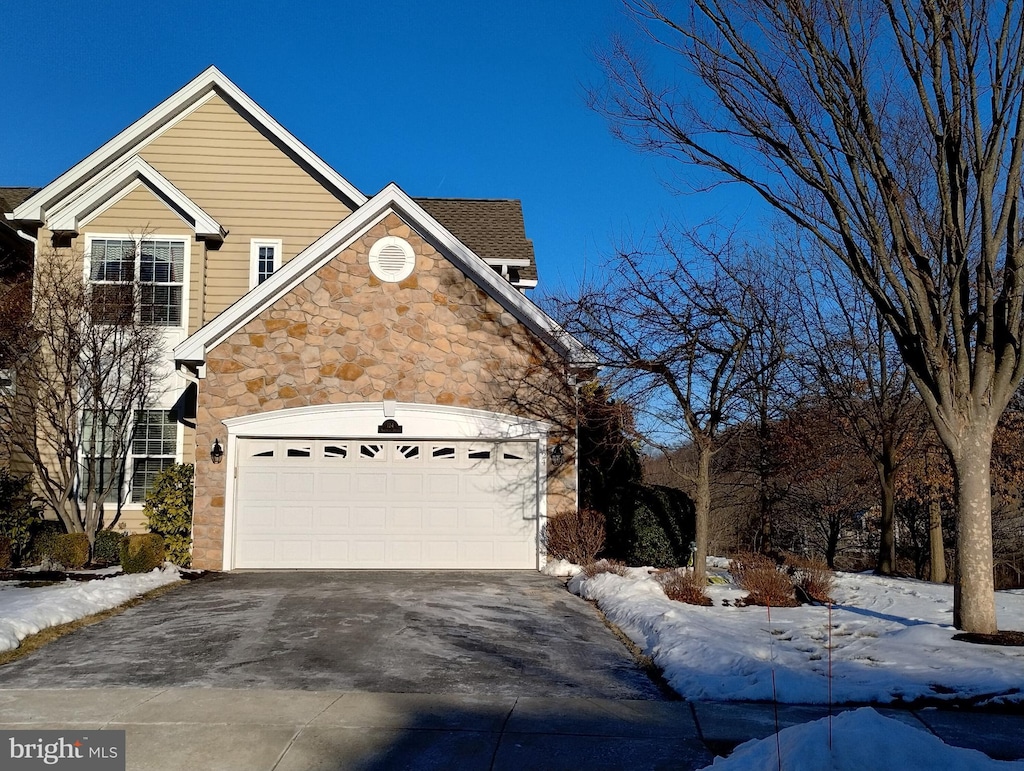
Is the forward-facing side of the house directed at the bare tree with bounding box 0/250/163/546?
no

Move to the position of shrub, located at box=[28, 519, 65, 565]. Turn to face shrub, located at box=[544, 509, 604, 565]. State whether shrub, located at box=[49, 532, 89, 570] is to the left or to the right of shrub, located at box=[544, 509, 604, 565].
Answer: right

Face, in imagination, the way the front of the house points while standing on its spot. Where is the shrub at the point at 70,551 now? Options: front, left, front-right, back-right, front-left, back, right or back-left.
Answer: right

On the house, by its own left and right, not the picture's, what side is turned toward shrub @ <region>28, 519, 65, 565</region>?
right

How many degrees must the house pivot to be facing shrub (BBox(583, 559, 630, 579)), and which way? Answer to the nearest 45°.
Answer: approximately 45° to its left

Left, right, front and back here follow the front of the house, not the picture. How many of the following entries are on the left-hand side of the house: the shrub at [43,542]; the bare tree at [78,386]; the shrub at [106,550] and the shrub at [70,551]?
0

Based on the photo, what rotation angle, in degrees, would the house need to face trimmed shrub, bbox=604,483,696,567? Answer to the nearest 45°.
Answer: approximately 90° to its left

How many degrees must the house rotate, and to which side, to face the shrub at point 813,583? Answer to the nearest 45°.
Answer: approximately 45° to its left

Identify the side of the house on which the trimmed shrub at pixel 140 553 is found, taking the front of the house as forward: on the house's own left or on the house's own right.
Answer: on the house's own right

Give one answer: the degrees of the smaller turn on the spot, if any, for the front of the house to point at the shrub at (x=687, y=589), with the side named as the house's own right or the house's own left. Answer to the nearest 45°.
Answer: approximately 45° to the house's own left

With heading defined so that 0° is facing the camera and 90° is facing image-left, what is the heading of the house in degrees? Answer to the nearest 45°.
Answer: approximately 0°
